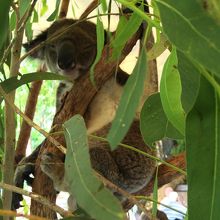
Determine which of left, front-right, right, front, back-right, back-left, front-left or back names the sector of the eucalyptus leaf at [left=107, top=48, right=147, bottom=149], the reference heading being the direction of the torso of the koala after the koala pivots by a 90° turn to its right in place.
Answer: back-left

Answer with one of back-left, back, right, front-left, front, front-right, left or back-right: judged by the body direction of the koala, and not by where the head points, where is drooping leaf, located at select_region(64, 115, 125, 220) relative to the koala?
front-left

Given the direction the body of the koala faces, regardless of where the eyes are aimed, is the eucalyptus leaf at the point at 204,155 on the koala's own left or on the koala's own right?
on the koala's own left

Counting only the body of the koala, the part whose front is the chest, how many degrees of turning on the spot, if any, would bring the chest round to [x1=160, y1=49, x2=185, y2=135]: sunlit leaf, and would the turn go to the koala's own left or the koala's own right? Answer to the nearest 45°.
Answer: approximately 45° to the koala's own left

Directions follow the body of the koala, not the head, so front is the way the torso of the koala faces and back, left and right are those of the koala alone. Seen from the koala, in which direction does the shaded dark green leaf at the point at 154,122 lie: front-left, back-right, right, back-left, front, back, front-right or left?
front-left

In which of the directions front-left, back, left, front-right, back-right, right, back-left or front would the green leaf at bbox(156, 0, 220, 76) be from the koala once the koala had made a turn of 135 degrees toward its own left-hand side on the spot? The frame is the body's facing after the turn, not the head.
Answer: right
